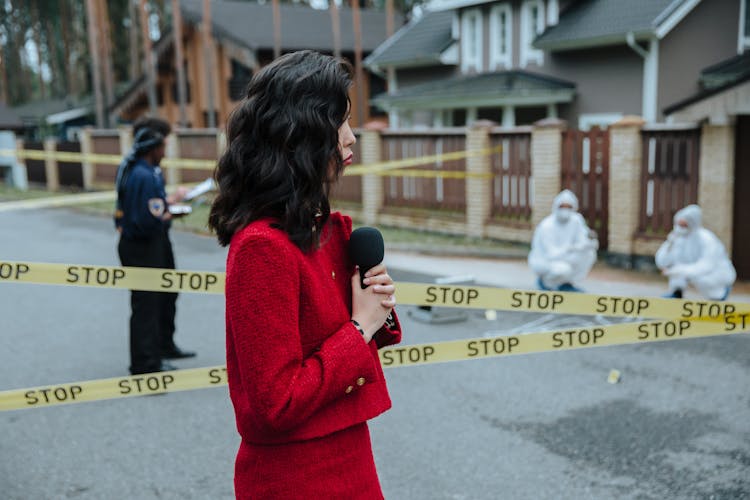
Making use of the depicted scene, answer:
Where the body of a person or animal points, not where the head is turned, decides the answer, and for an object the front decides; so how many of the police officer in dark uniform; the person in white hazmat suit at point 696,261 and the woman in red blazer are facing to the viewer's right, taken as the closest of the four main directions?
2

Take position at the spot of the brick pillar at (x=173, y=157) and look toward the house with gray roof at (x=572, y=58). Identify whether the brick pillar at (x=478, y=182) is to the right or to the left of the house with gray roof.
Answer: right

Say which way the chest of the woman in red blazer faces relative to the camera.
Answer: to the viewer's right

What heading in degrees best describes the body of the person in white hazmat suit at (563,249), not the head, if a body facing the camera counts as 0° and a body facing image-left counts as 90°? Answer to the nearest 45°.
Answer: approximately 0°

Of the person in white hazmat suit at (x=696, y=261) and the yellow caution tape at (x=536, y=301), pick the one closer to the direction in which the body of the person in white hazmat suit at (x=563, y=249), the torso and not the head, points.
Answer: the yellow caution tape

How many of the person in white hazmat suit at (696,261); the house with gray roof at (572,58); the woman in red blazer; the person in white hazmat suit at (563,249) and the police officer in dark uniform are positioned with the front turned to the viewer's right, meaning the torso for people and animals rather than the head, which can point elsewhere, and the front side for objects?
2

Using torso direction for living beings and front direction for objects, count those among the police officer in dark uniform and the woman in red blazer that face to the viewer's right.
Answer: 2

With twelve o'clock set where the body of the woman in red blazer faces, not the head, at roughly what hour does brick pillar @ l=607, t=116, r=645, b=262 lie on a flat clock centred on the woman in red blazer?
The brick pillar is roughly at 10 o'clock from the woman in red blazer.

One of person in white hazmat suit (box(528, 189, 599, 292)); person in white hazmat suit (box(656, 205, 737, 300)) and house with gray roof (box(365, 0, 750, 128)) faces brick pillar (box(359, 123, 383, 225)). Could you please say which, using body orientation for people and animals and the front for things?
the house with gray roof

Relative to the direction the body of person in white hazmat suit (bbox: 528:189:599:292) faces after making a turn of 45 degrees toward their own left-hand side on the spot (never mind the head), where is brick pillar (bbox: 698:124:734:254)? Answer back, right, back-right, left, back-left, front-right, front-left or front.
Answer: left

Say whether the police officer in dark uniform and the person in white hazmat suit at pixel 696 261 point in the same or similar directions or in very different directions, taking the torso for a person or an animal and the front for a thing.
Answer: very different directions

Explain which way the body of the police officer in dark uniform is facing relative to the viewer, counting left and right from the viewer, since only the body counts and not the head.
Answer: facing to the right of the viewer

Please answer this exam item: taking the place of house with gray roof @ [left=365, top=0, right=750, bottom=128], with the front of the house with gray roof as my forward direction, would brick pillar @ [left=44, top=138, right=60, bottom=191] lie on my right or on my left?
on my right
